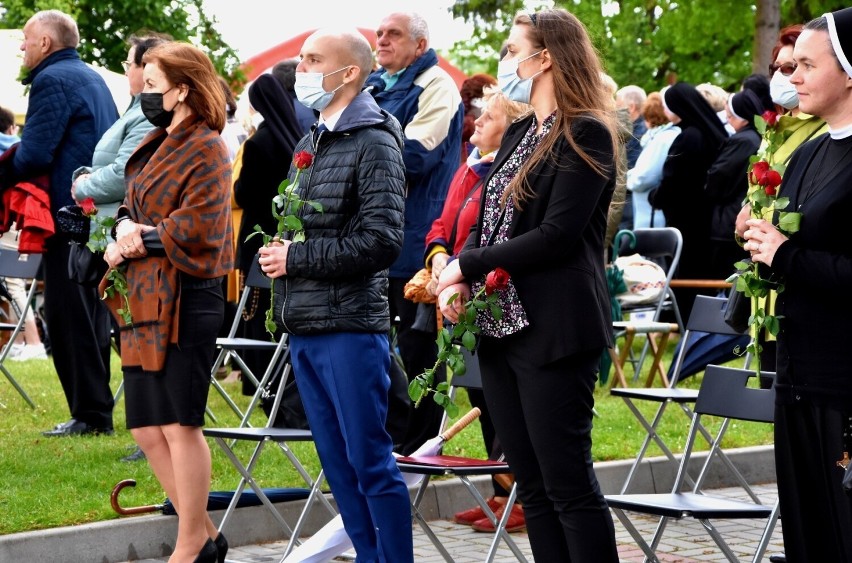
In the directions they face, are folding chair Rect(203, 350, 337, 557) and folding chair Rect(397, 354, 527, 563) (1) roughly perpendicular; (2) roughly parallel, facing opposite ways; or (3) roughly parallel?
roughly parallel

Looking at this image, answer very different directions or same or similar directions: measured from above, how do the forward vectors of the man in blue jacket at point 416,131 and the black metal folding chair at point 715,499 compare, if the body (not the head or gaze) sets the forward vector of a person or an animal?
same or similar directions

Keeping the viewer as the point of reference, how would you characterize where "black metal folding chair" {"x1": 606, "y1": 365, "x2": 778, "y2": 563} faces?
facing the viewer and to the left of the viewer

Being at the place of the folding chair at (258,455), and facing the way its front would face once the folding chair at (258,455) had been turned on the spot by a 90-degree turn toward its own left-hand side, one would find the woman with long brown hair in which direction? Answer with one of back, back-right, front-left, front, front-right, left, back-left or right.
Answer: front

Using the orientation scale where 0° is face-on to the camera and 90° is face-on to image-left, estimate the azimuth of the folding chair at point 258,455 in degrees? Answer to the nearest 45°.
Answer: approximately 45°

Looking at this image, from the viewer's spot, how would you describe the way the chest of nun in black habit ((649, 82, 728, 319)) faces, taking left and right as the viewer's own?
facing to the left of the viewer

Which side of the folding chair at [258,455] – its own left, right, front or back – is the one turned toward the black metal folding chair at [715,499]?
left

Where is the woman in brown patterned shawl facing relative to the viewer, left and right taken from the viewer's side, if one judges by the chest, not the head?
facing to the left of the viewer

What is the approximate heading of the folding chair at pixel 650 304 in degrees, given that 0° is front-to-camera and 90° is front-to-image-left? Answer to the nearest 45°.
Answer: approximately 45°
